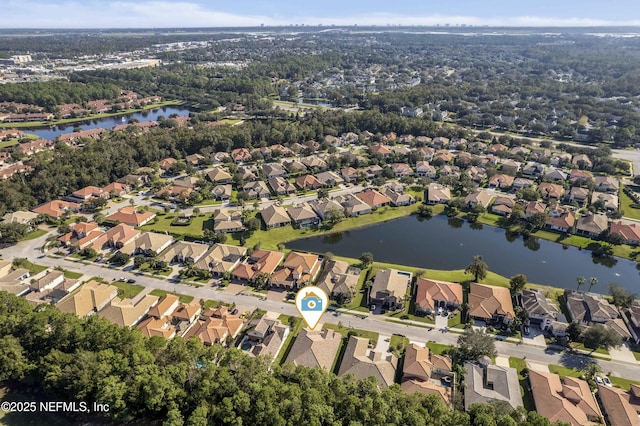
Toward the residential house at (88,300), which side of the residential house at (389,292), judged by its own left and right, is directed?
right

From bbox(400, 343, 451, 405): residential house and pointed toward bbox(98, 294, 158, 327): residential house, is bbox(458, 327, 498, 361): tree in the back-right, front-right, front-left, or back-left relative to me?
back-right

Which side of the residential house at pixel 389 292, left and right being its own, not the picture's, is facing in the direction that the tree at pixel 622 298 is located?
left

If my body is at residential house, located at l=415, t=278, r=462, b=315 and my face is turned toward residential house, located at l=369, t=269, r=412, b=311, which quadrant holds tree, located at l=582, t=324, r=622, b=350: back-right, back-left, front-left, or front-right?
back-left

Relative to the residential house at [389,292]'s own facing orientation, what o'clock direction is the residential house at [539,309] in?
the residential house at [539,309] is roughly at 9 o'clock from the residential house at [389,292].

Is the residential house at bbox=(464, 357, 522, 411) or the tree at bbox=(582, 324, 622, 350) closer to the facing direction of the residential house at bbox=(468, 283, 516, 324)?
the residential house

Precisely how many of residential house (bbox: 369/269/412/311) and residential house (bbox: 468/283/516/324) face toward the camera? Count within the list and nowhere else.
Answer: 2

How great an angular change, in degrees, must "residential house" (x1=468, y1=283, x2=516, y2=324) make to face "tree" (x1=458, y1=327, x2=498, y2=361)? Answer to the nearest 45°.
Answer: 0° — it already faces it

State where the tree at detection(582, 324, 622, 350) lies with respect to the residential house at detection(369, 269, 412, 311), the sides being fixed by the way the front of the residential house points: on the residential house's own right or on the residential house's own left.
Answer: on the residential house's own left

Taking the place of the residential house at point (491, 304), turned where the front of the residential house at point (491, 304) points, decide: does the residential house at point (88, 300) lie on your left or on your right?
on your right

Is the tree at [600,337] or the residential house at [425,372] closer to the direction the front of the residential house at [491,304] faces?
the residential house

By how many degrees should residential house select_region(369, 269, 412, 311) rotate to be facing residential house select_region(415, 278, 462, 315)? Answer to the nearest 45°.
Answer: approximately 90° to its left

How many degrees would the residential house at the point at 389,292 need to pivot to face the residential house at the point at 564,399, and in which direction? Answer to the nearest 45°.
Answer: approximately 45° to its left

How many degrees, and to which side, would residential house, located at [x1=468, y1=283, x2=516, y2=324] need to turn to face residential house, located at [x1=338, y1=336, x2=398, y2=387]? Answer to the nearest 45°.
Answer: approximately 45° to its right

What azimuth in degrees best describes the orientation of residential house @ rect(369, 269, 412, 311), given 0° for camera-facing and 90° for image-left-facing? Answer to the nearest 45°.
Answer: approximately 0°

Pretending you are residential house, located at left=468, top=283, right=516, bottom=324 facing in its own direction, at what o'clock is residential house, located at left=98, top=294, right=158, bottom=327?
residential house, located at left=98, top=294, right=158, bottom=327 is roughly at 2 o'clock from residential house, located at left=468, top=283, right=516, bottom=324.
